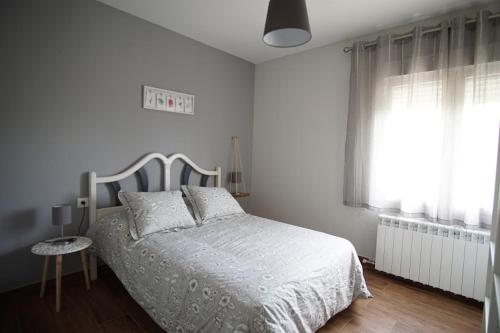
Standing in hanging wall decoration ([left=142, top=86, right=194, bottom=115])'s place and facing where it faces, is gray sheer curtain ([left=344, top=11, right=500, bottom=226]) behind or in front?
in front

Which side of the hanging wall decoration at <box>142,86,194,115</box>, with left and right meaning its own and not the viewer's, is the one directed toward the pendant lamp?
front

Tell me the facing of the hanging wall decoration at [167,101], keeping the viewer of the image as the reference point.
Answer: facing the viewer and to the right of the viewer

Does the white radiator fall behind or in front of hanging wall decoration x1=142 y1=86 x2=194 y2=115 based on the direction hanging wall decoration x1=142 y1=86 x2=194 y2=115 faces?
in front

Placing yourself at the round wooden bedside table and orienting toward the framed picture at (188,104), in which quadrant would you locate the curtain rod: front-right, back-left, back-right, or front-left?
front-right
